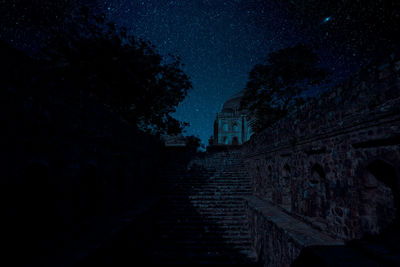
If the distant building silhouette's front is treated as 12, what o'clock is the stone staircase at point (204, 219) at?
The stone staircase is roughly at 12 o'clock from the distant building silhouette.

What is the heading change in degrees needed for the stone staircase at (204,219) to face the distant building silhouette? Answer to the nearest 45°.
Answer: approximately 180°

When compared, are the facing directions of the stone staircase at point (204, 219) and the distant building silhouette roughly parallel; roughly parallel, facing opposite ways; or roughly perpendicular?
roughly parallel

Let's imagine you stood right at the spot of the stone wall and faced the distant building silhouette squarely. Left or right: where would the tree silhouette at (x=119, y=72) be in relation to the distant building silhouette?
left

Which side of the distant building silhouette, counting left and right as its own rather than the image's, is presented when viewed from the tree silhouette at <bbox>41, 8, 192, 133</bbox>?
front

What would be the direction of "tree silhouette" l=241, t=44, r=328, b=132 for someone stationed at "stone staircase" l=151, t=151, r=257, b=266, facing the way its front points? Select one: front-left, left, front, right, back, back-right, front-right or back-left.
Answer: back-left

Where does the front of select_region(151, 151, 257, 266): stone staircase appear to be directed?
toward the camera

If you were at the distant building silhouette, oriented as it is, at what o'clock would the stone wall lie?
The stone wall is roughly at 12 o'clock from the distant building silhouette.

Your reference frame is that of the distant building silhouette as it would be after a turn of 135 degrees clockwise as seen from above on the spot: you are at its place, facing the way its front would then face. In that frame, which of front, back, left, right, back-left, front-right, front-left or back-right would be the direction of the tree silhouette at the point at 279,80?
back-left

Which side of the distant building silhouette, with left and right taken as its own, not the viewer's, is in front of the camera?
front
